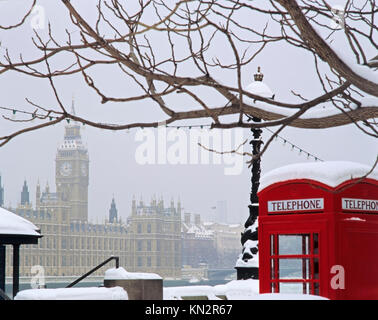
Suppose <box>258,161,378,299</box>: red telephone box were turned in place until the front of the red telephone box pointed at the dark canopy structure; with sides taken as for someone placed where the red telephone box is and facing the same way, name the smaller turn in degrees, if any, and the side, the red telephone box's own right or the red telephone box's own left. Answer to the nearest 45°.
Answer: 0° — it already faces it

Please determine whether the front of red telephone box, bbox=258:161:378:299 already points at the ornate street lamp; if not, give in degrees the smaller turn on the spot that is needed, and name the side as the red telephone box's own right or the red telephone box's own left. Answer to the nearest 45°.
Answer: approximately 45° to the red telephone box's own right
